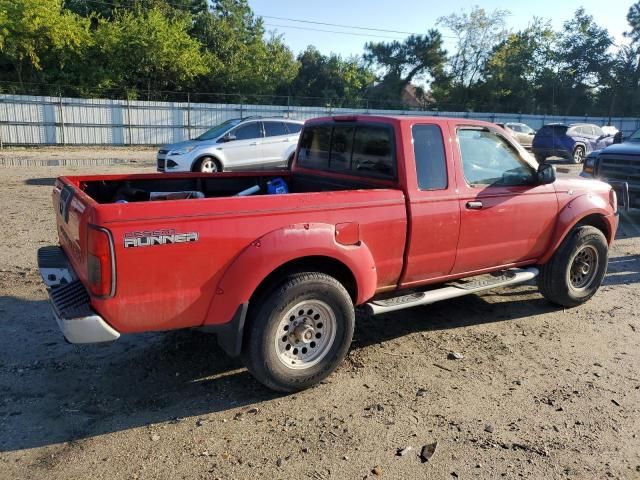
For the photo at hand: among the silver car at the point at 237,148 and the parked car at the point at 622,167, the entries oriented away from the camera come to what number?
0

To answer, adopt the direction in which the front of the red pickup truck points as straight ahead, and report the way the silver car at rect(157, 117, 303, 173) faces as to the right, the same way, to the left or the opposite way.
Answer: the opposite way

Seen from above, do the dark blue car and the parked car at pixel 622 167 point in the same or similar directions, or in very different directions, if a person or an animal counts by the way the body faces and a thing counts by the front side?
very different directions

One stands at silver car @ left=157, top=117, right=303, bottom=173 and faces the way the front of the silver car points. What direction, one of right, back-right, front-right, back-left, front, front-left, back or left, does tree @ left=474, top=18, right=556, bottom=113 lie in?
back

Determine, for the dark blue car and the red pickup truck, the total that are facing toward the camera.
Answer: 0

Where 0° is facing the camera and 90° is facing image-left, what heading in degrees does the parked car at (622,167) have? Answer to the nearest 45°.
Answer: approximately 45°

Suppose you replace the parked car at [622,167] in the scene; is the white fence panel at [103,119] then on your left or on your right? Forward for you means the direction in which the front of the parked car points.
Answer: on your right

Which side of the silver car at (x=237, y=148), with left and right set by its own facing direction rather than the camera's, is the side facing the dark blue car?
back

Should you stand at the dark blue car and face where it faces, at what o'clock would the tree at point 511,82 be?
The tree is roughly at 10 o'clock from the dark blue car.

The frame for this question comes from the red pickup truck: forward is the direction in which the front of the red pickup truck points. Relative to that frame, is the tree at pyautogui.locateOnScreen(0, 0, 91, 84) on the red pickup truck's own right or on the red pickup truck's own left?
on the red pickup truck's own left

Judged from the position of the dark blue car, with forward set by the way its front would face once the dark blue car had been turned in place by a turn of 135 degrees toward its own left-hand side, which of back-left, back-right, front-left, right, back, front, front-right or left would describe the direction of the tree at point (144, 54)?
front
